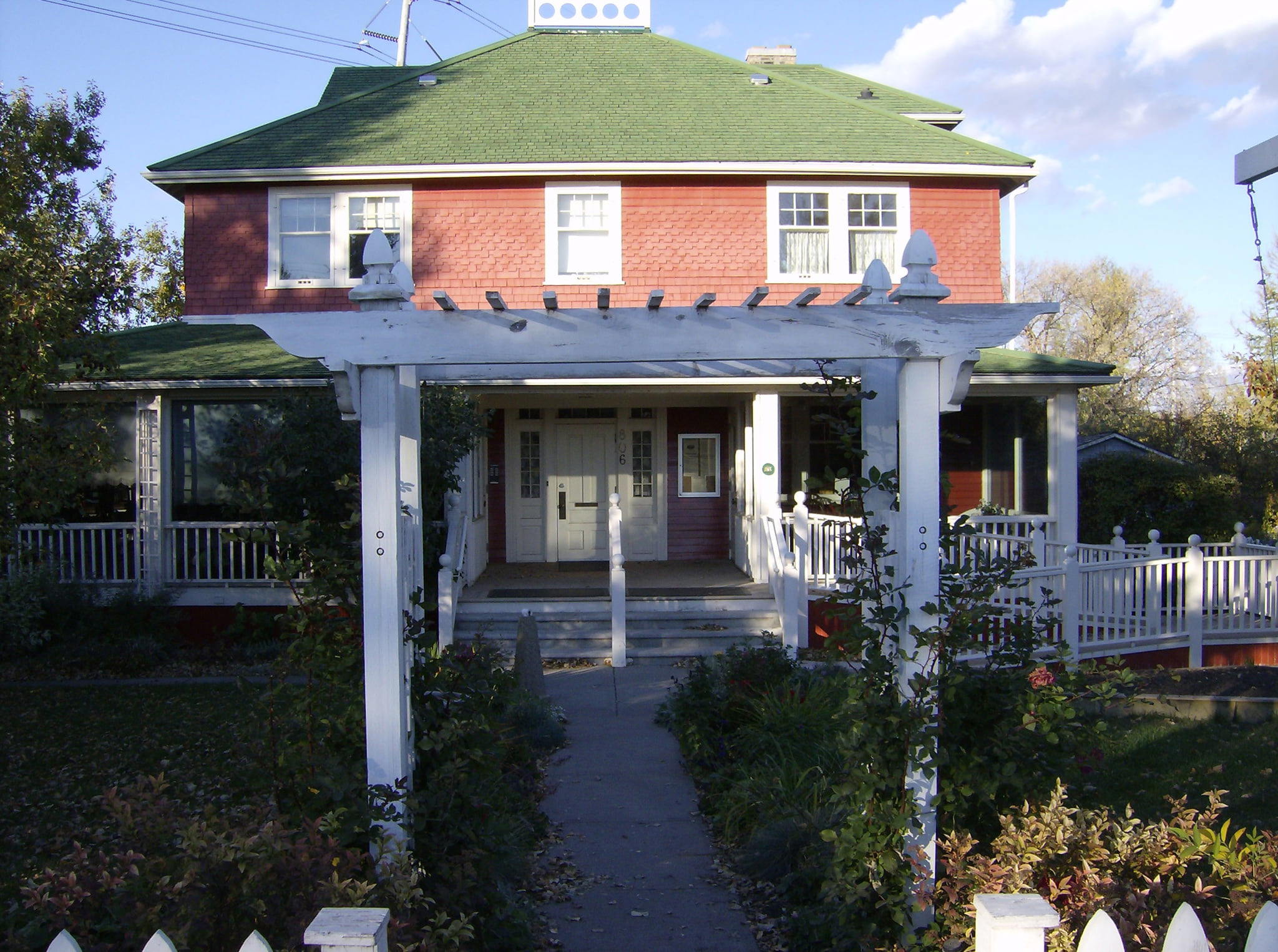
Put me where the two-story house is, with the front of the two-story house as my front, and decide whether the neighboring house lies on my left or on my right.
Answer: on my left

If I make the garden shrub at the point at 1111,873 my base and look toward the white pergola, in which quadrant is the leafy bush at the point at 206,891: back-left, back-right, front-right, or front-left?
front-left

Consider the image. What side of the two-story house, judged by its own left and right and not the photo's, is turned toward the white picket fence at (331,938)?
front

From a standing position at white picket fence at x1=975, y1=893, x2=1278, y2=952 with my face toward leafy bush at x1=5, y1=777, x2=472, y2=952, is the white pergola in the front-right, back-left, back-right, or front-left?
front-right

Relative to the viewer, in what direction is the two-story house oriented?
toward the camera

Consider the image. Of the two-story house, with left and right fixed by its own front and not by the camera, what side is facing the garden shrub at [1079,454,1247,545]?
left

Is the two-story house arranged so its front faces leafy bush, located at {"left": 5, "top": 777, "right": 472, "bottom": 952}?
yes

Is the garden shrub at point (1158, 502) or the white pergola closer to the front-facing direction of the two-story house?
the white pergola

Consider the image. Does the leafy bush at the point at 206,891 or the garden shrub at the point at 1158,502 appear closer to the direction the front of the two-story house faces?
the leafy bush

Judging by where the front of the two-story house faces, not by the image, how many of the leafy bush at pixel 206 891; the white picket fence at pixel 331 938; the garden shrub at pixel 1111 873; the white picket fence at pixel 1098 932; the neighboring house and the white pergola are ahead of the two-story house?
5

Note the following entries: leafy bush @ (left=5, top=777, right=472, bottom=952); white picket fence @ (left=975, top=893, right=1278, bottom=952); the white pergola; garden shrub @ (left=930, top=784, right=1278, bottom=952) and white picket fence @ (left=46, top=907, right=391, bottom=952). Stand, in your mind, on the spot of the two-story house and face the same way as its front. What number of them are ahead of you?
5

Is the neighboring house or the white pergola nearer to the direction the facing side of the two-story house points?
the white pergola

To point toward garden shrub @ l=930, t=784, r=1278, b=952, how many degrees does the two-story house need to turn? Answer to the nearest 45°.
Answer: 0° — it already faces it

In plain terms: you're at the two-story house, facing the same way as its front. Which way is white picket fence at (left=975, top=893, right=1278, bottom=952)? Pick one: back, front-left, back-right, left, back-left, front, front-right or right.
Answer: front

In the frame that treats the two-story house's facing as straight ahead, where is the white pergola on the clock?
The white pergola is roughly at 12 o'clock from the two-story house.
